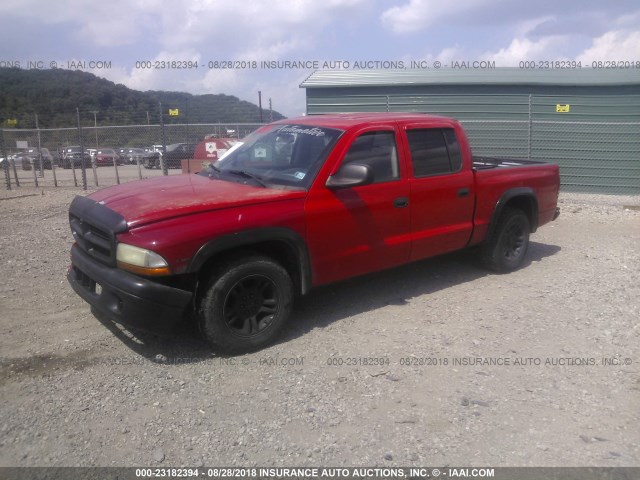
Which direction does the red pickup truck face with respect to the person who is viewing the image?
facing the viewer and to the left of the viewer

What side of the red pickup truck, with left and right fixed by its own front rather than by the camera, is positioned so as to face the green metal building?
back

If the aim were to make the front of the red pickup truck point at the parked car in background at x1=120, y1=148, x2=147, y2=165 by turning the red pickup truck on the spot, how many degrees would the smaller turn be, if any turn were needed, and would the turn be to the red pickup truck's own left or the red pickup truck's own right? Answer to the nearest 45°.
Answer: approximately 135° to the red pickup truck's own right

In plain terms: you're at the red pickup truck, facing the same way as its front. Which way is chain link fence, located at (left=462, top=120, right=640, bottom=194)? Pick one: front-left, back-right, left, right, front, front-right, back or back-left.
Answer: back

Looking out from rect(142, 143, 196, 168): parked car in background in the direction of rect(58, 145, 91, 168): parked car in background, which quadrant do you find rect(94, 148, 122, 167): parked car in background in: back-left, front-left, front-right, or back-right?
front-right

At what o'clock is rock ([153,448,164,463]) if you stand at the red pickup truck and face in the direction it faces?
The rock is roughly at 11 o'clock from the red pickup truck.

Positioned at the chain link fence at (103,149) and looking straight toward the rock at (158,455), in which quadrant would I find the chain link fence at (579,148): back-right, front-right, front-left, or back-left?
front-left

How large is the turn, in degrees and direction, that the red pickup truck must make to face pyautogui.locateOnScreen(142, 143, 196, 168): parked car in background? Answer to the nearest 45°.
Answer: approximately 135° to its right

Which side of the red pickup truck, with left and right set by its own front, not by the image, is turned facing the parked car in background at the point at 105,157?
right

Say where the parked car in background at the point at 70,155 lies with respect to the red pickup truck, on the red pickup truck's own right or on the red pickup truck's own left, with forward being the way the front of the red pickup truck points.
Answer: on the red pickup truck's own right

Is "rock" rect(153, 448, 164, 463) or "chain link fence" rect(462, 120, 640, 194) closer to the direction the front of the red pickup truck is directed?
the rock

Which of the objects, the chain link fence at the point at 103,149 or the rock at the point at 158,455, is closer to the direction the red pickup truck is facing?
the rock

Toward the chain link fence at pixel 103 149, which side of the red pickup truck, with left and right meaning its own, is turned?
right
